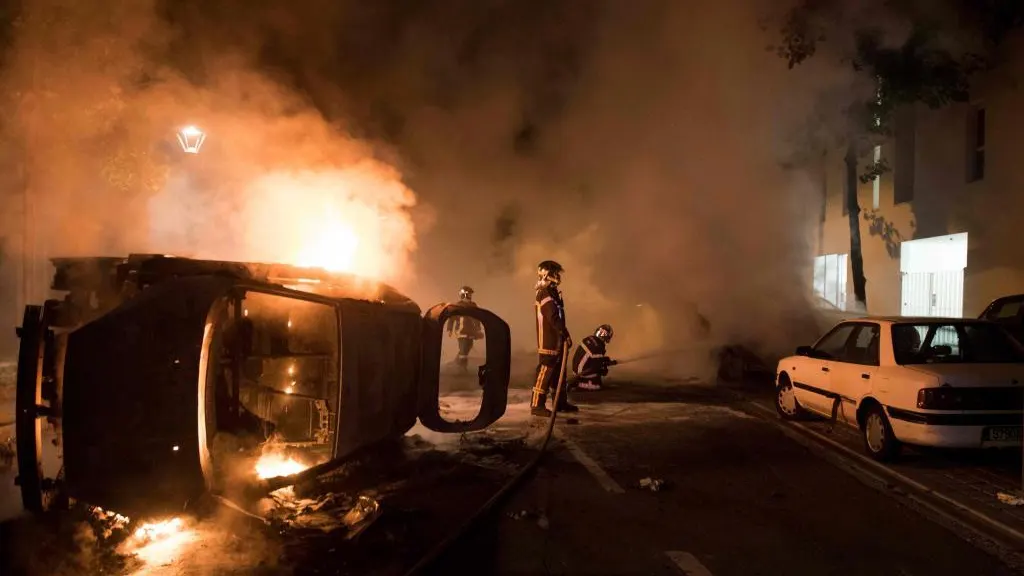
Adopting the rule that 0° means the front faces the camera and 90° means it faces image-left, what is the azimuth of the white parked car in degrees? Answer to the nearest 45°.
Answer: approximately 135°

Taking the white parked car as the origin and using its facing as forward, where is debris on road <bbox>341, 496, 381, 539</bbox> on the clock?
The debris on road is roughly at 9 o'clock from the white parked car.

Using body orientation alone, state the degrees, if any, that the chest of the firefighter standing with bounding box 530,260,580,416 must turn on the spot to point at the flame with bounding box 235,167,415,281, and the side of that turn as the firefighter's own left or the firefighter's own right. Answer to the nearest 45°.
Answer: approximately 135° to the firefighter's own left

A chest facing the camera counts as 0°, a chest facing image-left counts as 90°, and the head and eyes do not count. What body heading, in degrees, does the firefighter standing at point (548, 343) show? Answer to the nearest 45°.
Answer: approximately 270°

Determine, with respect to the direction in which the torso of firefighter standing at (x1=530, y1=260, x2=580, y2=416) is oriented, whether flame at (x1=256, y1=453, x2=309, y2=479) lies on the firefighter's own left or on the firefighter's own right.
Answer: on the firefighter's own right

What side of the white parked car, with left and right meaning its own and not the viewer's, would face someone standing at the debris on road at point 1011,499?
back

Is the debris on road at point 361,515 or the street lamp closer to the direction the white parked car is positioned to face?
the street lamp

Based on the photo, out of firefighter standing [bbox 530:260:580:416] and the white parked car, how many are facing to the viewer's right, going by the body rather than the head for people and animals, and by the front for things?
1

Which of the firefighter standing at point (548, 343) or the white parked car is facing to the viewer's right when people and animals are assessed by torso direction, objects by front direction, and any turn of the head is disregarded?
the firefighter standing

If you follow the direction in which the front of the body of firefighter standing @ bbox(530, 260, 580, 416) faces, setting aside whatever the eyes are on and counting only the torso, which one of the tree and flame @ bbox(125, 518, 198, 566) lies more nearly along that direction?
the tree
